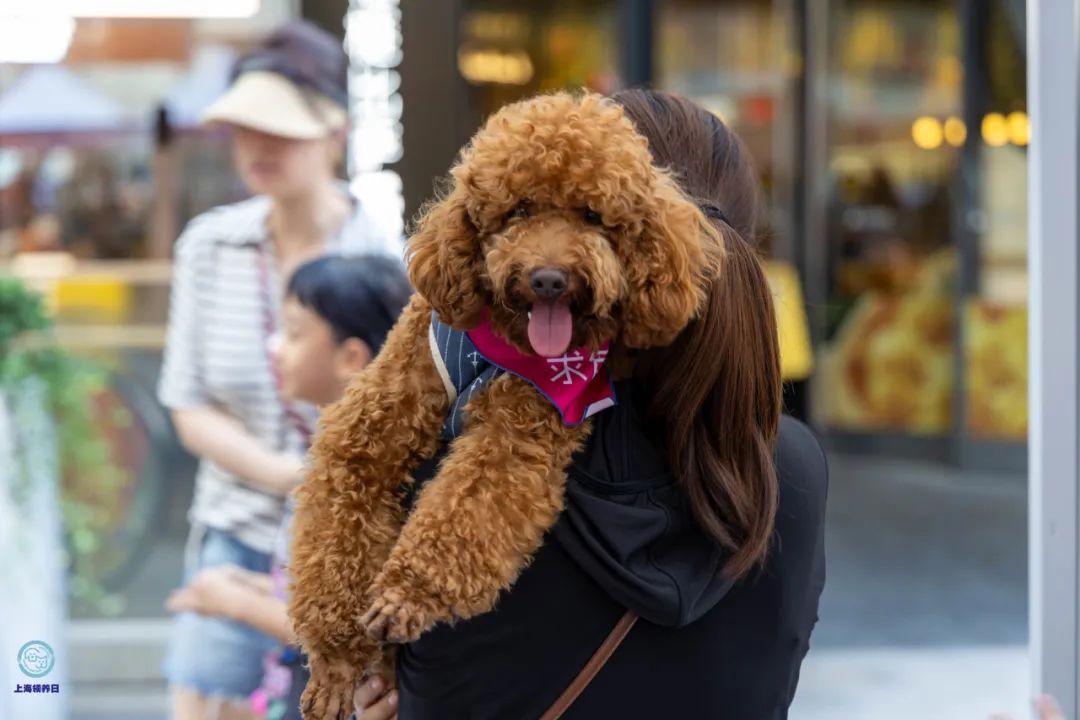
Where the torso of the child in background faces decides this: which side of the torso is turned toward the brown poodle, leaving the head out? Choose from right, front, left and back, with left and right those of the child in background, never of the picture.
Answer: left

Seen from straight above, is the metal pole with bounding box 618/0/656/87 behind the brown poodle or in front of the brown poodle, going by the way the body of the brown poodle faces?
behind

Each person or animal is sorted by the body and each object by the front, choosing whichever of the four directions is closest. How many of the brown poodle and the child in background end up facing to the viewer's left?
1

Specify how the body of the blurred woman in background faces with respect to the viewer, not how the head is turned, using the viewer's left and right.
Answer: facing the viewer and to the left of the viewer

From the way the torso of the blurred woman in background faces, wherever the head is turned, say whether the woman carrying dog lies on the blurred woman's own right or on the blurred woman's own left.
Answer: on the blurred woman's own left

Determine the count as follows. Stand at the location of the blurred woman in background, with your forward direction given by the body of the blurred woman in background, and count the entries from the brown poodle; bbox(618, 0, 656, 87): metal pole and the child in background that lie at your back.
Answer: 1

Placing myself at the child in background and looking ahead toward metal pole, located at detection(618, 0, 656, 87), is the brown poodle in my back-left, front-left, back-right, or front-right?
back-right

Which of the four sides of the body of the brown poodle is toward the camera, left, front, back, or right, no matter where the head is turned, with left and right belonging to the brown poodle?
front

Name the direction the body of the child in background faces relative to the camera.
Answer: to the viewer's left

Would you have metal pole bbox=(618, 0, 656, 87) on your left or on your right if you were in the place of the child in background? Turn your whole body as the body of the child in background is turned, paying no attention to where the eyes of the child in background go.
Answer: on your right

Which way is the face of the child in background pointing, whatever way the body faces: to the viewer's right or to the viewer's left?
to the viewer's left

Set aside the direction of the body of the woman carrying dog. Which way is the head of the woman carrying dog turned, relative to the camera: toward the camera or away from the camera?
away from the camera

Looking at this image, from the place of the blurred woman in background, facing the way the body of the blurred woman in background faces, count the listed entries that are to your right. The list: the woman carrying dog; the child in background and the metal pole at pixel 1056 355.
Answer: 0

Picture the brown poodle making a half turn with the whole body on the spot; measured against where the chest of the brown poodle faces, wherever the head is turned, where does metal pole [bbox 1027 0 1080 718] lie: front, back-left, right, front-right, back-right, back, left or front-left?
front-right

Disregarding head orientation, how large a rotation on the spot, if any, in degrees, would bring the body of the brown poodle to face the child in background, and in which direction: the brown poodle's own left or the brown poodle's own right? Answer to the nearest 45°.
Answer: approximately 180°

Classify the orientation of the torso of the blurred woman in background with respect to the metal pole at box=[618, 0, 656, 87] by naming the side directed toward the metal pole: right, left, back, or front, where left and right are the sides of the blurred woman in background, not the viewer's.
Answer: back

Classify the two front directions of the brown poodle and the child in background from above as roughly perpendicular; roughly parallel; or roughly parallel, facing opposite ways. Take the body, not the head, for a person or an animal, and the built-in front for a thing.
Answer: roughly perpendicular
